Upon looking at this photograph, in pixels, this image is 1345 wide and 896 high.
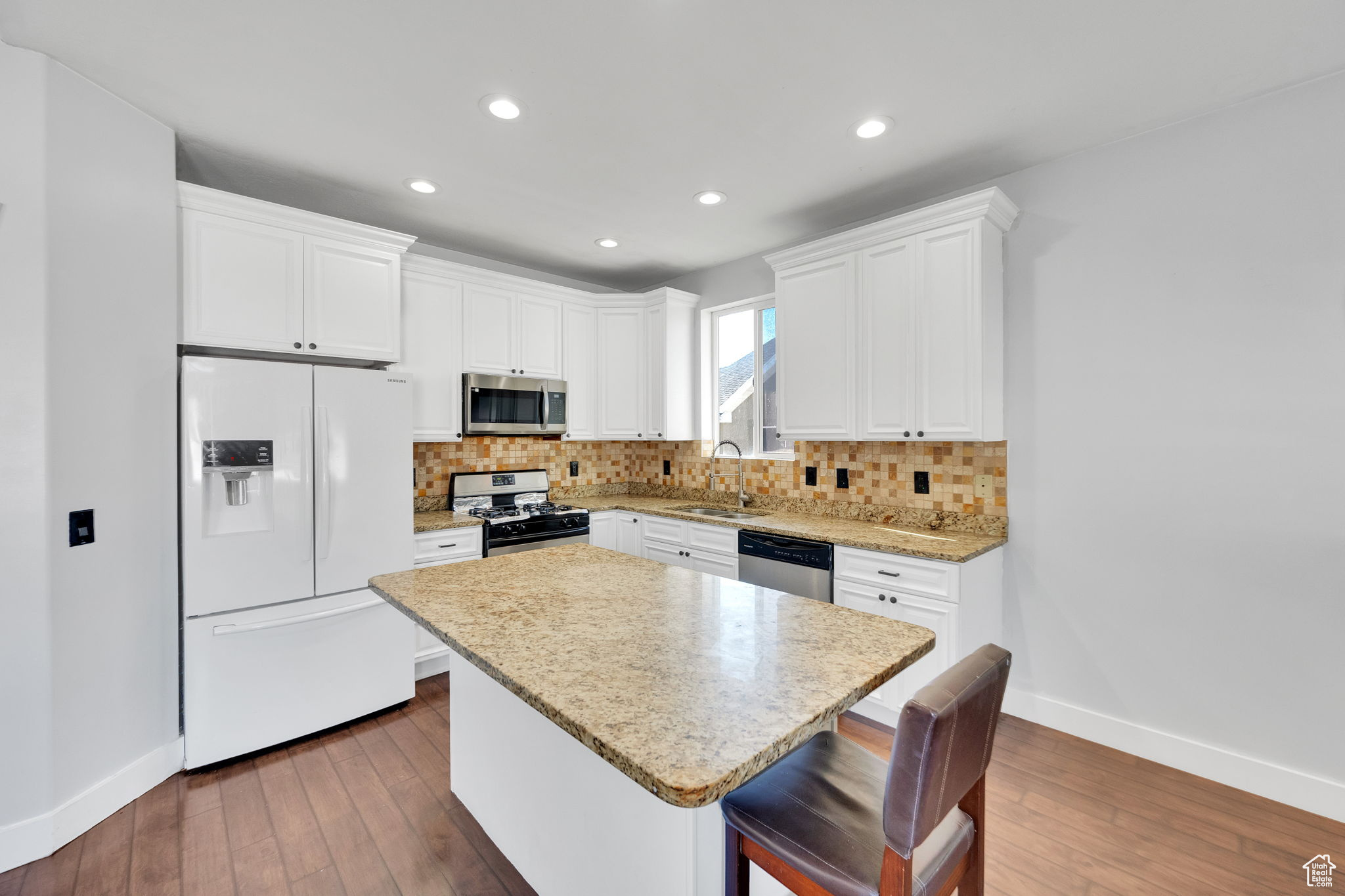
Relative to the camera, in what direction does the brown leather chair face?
facing away from the viewer and to the left of the viewer

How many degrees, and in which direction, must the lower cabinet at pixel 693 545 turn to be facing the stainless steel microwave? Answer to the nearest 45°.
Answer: approximately 45° to its right

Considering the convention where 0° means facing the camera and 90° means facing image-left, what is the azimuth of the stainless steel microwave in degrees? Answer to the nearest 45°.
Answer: approximately 315°

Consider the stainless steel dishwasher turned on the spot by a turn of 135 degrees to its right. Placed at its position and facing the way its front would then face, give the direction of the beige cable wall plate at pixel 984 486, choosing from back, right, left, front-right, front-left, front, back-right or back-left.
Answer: right

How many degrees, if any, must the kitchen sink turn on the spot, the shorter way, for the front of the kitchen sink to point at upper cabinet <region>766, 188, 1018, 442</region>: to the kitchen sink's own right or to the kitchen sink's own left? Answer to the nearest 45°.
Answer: approximately 90° to the kitchen sink's own left

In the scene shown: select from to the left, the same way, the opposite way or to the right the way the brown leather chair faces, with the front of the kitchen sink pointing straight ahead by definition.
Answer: to the right
